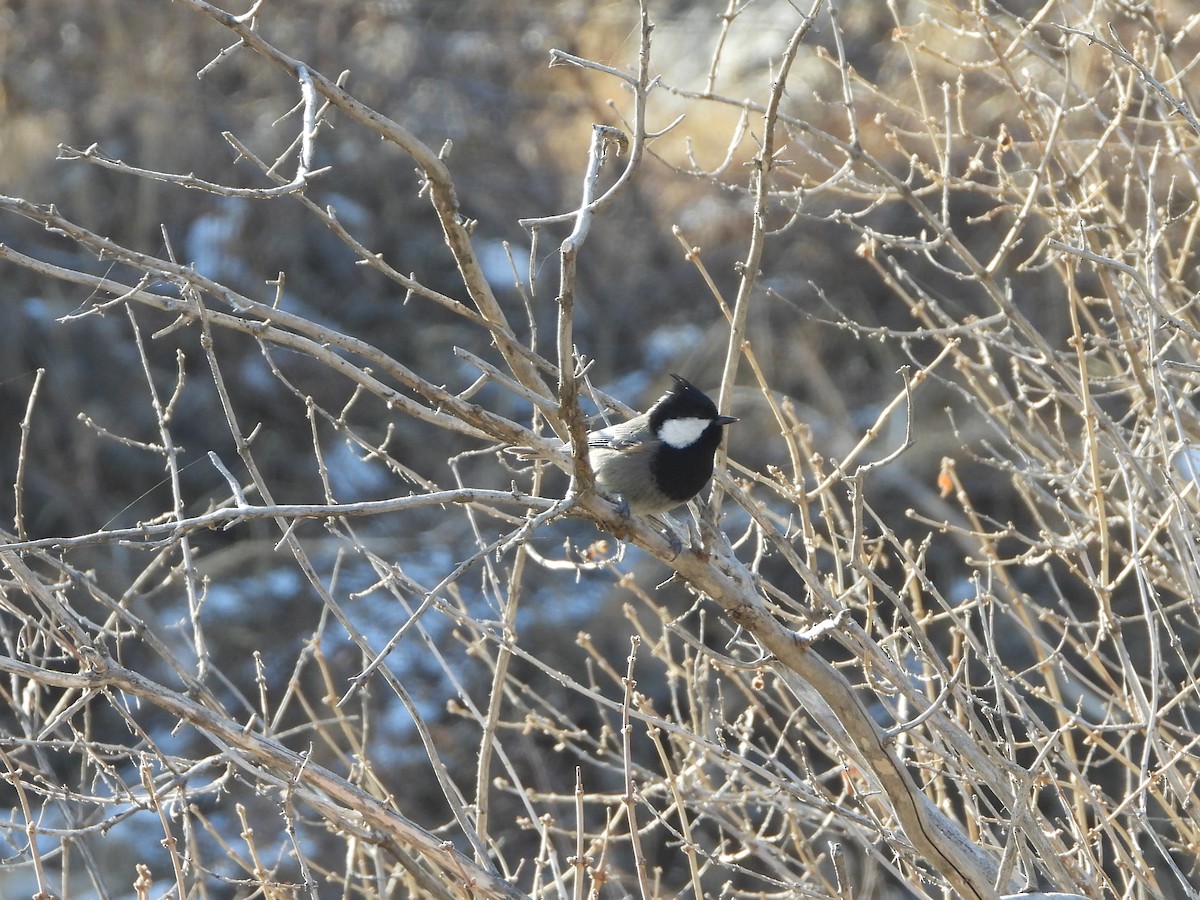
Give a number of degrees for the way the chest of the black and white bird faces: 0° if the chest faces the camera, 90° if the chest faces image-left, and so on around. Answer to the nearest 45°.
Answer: approximately 270°
